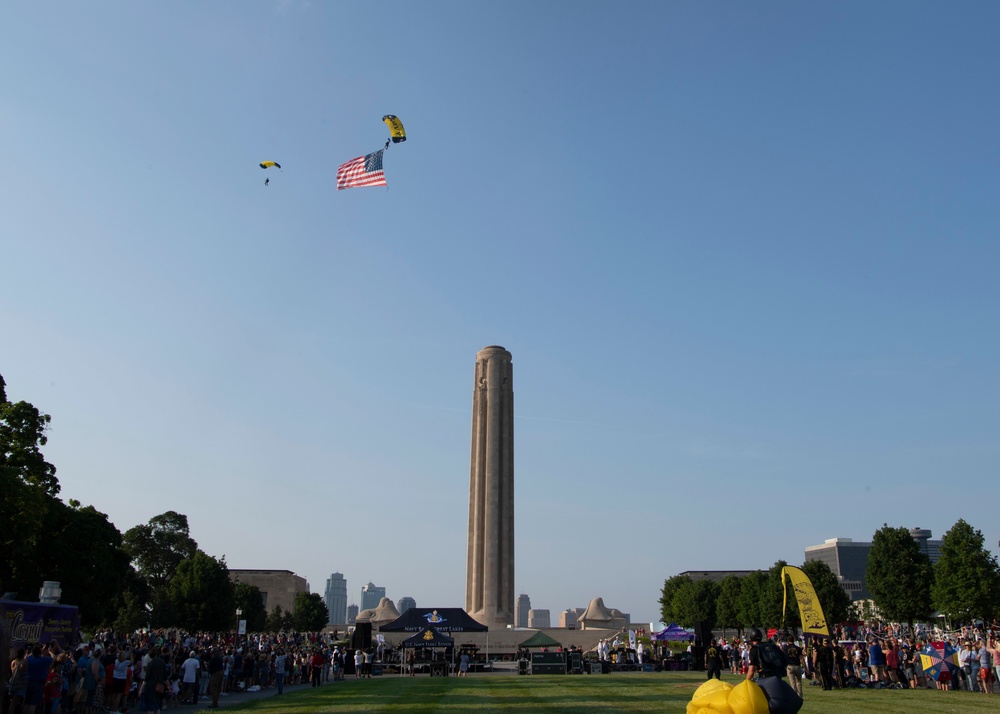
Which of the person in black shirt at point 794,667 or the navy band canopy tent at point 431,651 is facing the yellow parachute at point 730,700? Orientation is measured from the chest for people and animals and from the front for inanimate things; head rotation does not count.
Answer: the navy band canopy tent

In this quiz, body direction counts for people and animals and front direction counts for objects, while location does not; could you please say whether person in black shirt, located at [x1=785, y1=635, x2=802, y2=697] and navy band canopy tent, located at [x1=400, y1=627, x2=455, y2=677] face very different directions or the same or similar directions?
very different directions

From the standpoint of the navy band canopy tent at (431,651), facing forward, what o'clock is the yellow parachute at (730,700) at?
The yellow parachute is roughly at 12 o'clock from the navy band canopy tent.

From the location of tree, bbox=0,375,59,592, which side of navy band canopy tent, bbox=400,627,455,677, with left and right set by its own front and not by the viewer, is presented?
right

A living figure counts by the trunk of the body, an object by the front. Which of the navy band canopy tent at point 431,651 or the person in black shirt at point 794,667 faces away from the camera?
the person in black shirt

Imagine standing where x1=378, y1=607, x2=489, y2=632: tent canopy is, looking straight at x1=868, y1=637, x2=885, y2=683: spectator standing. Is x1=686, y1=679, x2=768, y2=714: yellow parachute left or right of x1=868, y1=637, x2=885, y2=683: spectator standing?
right

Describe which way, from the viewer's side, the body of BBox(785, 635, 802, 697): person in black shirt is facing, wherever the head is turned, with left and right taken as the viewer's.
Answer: facing away from the viewer

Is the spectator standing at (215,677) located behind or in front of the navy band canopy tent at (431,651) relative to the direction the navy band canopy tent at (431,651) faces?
in front

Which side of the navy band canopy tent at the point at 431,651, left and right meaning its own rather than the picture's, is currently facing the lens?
front

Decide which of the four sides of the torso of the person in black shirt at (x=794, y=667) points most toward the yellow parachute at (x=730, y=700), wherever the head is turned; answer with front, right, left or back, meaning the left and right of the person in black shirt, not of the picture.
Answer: back

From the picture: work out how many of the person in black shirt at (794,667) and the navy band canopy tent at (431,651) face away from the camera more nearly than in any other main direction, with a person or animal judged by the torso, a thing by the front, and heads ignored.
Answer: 1

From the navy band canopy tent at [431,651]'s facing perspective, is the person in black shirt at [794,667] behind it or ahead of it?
ahead
